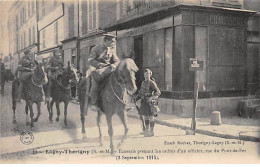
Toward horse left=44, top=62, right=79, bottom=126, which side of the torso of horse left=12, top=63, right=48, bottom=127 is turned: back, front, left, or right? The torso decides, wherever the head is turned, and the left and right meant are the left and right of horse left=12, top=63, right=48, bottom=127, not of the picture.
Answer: left

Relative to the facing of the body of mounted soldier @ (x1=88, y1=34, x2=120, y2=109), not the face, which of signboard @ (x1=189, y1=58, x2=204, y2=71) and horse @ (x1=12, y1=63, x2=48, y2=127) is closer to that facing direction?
the signboard

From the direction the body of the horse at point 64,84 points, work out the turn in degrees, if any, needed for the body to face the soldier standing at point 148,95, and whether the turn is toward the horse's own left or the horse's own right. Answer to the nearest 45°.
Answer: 0° — it already faces them

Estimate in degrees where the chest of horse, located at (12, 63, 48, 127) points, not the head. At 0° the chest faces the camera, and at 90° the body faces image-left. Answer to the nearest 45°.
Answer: approximately 315°

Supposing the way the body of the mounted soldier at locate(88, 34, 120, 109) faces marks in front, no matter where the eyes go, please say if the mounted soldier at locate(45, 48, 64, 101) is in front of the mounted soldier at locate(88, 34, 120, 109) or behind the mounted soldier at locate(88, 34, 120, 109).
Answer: behind

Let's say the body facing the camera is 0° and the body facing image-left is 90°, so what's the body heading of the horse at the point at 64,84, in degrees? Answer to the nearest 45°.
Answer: approximately 315°

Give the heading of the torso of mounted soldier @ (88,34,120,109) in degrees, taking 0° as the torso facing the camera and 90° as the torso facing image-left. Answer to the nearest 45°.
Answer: approximately 315°

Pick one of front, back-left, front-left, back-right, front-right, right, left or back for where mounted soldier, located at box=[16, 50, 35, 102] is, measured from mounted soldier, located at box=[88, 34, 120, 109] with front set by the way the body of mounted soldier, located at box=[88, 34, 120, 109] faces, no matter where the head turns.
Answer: back
